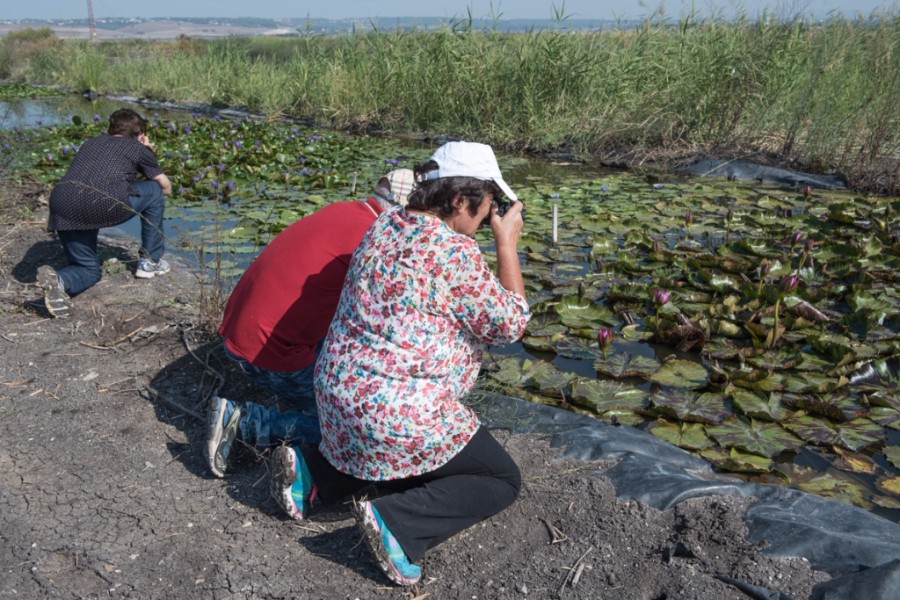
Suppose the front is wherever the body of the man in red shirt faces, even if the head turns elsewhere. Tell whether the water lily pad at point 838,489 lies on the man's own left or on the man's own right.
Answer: on the man's own right

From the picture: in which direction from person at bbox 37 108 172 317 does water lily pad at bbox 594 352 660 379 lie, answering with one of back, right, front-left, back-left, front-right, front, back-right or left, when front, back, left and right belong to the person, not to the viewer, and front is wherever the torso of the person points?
right

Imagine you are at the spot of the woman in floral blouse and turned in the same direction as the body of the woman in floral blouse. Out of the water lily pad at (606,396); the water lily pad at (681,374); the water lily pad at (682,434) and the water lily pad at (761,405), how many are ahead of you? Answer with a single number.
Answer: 4

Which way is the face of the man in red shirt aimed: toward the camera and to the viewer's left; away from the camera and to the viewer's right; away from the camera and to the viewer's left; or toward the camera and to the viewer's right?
away from the camera and to the viewer's right

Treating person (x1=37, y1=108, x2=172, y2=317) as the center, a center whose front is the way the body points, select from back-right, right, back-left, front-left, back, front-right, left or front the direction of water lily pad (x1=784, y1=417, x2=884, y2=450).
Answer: right

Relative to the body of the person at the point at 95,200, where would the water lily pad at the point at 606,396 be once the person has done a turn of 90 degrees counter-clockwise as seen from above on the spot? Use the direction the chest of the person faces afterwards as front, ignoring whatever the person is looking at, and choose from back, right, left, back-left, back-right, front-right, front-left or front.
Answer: back

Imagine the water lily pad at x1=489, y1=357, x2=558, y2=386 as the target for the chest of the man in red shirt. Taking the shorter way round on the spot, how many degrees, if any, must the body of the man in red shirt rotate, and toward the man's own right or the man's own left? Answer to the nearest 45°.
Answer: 0° — they already face it

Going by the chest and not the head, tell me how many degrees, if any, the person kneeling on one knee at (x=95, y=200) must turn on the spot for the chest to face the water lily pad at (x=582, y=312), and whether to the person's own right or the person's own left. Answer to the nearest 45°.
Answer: approximately 90° to the person's own right

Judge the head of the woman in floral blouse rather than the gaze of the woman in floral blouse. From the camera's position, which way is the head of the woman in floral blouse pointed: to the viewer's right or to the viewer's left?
to the viewer's right

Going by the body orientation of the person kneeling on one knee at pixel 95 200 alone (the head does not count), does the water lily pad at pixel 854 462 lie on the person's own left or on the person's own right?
on the person's own right

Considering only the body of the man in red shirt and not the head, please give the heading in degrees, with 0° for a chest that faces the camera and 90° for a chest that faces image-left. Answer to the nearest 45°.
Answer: approximately 225°

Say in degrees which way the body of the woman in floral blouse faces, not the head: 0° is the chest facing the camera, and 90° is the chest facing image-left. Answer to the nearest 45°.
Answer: approximately 225°
